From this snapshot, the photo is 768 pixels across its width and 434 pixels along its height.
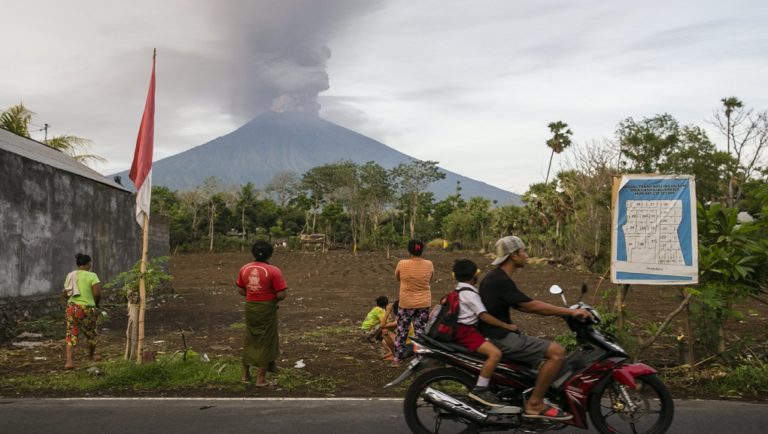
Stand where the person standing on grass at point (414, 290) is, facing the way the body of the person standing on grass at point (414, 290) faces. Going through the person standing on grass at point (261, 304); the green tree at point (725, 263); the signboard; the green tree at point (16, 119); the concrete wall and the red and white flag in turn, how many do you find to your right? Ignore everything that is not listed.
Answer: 2

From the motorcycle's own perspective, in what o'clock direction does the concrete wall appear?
The concrete wall is roughly at 7 o'clock from the motorcycle.

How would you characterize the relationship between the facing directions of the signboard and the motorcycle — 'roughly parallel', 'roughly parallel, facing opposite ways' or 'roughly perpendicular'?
roughly perpendicular

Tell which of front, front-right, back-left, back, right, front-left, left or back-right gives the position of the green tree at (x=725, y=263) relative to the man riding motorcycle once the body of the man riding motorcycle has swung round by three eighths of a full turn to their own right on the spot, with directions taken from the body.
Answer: back

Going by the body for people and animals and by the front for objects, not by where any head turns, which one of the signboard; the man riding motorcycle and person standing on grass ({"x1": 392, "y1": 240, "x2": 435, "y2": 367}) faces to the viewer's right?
the man riding motorcycle

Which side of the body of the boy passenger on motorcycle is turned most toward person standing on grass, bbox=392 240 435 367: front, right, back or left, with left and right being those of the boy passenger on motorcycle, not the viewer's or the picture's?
left

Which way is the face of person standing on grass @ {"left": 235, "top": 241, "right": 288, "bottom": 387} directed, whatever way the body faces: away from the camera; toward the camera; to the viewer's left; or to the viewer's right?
away from the camera

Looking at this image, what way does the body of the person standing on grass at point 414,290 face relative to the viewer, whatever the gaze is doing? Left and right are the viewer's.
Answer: facing away from the viewer

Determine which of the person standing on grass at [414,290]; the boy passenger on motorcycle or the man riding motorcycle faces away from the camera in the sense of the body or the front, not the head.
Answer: the person standing on grass

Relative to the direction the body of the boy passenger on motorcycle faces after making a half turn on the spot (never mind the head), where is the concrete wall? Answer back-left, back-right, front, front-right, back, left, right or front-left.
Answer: front-right

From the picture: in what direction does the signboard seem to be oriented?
toward the camera

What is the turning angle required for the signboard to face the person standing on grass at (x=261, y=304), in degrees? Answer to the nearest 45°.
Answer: approximately 45° to its right

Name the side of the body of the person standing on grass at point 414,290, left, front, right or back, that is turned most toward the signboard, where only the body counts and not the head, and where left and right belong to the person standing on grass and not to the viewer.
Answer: right

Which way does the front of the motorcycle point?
to the viewer's right

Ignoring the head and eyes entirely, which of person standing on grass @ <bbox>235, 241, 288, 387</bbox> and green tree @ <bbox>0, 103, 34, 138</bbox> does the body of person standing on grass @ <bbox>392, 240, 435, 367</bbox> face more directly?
the green tree

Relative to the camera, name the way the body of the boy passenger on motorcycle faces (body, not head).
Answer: to the viewer's right

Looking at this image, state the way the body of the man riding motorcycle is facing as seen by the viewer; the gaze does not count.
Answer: to the viewer's right

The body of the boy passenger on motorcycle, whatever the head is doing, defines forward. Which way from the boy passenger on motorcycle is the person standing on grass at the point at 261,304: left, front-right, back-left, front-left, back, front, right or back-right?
back-left

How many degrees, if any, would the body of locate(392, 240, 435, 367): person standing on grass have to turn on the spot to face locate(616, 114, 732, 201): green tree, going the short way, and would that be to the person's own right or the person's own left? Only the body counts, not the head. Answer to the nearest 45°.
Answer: approximately 45° to the person's own right
